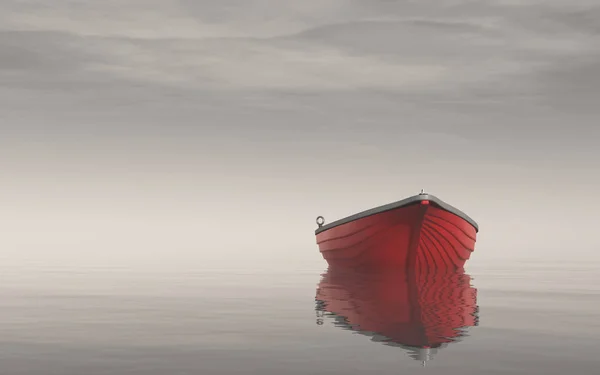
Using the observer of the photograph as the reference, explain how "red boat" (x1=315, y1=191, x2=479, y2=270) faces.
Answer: facing the viewer and to the right of the viewer
